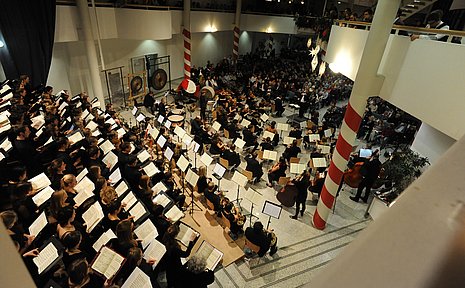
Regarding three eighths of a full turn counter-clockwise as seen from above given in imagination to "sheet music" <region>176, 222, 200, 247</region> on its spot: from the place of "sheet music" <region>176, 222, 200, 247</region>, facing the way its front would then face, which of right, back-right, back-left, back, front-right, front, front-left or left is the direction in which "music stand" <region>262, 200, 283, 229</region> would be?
front

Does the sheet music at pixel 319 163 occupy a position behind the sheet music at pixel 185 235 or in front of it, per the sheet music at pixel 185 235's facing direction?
behind

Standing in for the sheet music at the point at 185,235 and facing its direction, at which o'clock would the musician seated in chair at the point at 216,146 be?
The musician seated in chair is roughly at 5 o'clock from the sheet music.

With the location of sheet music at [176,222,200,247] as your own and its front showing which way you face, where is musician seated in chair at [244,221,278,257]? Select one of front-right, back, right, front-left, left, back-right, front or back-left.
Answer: back-left

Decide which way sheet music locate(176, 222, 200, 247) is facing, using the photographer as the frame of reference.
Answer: facing the viewer and to the left of the viewer

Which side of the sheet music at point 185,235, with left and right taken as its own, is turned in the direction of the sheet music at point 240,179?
back

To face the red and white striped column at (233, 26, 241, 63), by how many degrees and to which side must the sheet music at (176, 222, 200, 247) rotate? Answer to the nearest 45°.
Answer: approximately 135° to its right

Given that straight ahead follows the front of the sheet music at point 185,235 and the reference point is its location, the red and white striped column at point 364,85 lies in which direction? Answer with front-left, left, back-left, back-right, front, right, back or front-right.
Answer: back-left

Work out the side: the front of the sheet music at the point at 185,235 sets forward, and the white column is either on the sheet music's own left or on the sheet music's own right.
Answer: on the sheet music's own right

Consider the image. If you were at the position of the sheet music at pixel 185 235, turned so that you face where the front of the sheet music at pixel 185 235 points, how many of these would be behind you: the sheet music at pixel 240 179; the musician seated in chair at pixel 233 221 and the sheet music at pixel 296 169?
3

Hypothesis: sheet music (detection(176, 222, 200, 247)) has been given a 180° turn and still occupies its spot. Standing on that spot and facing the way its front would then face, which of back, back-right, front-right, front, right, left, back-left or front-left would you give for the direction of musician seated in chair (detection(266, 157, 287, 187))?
front

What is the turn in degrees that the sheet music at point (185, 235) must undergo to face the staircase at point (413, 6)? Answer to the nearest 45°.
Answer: approximately 180°
